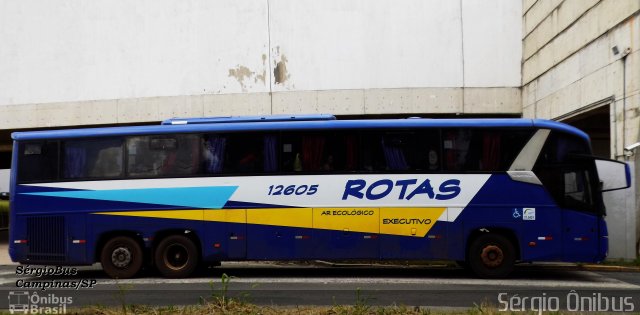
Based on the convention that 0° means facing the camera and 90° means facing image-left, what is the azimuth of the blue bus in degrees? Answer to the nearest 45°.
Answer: approximately 270°
